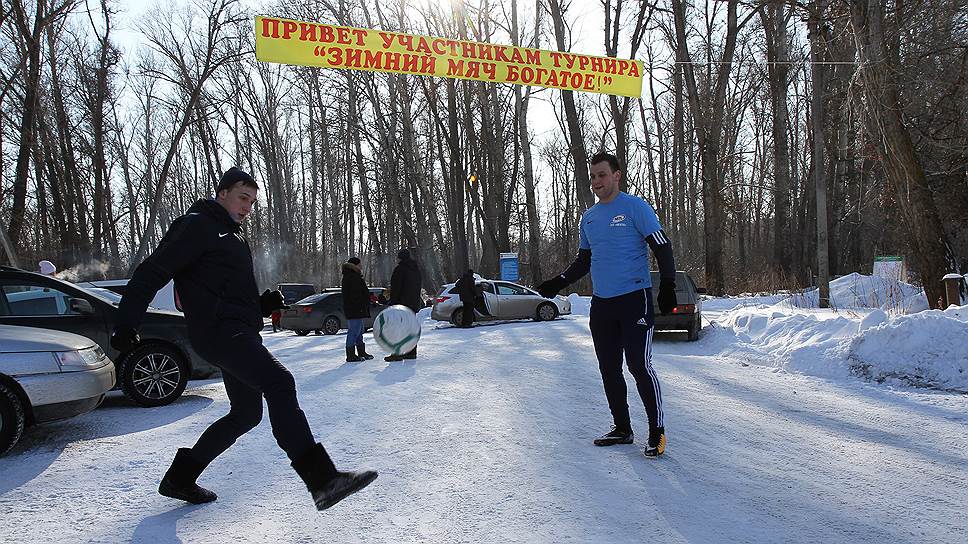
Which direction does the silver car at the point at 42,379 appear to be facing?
to the viewer's right

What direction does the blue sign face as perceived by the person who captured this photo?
facing the viewer

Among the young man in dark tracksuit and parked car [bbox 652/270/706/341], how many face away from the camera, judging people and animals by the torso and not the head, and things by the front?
1

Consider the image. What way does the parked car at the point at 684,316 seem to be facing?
away from the camera

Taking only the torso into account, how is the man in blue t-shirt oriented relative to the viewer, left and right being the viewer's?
facing the viewer and to the left of the viewer

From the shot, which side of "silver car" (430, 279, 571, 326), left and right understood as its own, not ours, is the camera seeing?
right

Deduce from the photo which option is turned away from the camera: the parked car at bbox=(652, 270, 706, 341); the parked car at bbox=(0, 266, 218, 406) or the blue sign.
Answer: the parked car at bbox=(652, 270, 706, 341)

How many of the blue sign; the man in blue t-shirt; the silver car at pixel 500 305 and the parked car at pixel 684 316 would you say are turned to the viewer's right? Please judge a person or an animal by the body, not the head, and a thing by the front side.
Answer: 1

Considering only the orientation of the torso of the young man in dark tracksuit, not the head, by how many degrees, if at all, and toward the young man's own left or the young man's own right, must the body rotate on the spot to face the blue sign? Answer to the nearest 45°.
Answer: approximately 90° to the young man's own left

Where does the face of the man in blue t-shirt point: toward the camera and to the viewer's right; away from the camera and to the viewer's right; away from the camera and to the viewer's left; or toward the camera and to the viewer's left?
toward the camera and to the viewer's left
